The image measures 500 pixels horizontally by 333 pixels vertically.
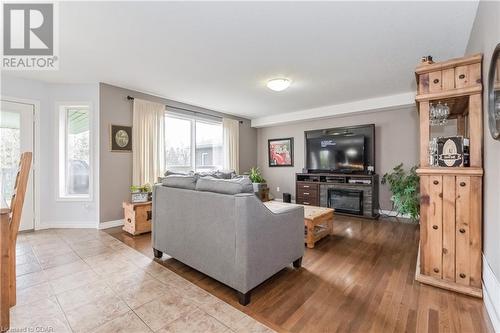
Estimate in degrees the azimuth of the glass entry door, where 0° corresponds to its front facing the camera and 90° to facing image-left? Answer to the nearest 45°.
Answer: approximately 315°

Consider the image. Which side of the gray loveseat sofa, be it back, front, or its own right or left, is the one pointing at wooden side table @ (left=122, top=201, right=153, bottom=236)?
left

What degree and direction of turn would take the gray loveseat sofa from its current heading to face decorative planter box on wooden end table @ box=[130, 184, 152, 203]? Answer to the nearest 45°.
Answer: approximately 90° to its left

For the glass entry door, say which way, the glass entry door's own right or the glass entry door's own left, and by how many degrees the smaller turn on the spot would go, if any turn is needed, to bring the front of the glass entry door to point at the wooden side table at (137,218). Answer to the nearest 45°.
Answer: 0° — it already faces it

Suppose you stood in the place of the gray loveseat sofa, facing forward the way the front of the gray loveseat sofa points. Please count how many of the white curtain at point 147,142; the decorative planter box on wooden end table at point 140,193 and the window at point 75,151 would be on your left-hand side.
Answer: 3

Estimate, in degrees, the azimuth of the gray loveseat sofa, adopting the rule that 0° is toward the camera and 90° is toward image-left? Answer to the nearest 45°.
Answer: approximately 225°

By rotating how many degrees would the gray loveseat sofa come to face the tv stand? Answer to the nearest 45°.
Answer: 0° — it already faces it

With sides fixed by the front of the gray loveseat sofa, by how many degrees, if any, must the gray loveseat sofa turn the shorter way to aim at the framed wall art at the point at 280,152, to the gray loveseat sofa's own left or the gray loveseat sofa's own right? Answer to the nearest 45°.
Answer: approximately 45° to the gray loveseat sofa's own left

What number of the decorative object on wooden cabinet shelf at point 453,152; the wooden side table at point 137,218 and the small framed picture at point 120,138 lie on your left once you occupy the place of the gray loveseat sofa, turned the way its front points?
2
